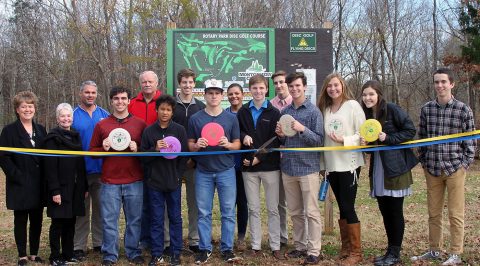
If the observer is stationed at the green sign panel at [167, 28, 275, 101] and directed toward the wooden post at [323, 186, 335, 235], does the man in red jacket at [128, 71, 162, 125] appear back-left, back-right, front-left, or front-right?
back-right

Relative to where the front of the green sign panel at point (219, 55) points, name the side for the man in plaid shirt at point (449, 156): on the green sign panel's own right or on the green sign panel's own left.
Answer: on the green sign panel's own left

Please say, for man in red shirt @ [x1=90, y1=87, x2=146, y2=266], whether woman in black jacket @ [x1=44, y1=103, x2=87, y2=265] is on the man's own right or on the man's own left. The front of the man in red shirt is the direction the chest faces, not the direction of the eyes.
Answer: on the man's own right

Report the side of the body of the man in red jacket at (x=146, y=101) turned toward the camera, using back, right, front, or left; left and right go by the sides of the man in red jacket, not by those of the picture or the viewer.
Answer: front

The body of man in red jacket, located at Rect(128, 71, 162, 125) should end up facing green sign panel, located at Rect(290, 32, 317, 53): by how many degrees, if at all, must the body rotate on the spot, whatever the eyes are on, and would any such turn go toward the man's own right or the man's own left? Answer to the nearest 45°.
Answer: approximately 90° to the man's own left

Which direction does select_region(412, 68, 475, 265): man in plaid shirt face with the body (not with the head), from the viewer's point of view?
toward the camera

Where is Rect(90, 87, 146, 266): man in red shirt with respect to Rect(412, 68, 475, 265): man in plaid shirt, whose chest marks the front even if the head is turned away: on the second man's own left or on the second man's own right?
on the second man's own right

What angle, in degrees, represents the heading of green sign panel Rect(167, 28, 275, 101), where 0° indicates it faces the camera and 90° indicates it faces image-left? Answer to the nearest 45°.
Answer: approximately 0°

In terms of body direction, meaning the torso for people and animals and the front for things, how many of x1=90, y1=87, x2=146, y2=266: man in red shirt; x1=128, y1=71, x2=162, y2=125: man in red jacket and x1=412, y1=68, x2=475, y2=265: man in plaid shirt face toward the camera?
3

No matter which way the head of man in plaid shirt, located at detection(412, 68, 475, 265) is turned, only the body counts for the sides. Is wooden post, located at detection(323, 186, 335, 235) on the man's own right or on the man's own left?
on the man's own right

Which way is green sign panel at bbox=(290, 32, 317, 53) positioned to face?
toward the camera

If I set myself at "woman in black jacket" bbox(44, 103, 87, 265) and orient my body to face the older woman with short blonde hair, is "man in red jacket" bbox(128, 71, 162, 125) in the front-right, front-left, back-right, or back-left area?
back-right
